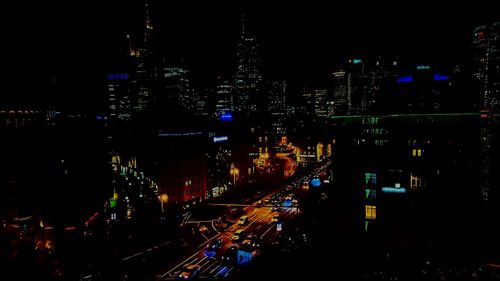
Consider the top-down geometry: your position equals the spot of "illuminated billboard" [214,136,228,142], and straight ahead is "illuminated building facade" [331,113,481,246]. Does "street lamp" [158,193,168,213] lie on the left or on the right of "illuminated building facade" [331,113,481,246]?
right

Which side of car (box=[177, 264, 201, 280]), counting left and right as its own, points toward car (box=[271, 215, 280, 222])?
back

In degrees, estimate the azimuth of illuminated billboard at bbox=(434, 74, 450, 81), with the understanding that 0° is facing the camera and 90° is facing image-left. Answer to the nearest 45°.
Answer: approximately 0°

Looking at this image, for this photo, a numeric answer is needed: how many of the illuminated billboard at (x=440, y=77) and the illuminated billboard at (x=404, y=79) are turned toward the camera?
2

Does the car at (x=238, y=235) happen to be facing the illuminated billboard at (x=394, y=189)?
no

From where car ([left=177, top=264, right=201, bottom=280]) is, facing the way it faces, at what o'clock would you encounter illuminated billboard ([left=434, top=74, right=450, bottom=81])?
The illuminated billboard is roughly at 7 o'clock from the car.

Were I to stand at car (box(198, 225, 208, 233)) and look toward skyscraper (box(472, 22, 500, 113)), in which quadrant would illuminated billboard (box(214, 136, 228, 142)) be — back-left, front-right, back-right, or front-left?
front-left

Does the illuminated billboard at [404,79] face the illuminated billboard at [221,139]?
no

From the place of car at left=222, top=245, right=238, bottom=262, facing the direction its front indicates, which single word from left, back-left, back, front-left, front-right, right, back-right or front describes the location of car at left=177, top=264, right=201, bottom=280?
front

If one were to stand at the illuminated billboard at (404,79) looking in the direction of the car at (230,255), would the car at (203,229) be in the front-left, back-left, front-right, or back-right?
front-right

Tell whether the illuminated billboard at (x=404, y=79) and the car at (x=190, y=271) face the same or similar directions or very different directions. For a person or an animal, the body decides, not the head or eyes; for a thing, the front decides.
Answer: same or similar directions

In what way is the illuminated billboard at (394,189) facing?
toward the camera

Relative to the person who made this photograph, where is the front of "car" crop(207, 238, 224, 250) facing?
facing the viewer and to the left of the viewer

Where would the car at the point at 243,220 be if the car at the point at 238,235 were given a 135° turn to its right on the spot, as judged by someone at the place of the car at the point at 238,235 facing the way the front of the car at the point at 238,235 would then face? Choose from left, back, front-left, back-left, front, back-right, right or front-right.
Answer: front

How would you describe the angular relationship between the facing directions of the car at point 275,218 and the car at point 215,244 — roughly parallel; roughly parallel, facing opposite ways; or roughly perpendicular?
roughly parallel

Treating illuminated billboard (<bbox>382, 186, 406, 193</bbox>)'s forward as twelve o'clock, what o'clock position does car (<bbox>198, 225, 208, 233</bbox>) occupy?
The car is roughly at 3 o'clock from the illuminated billboard.
